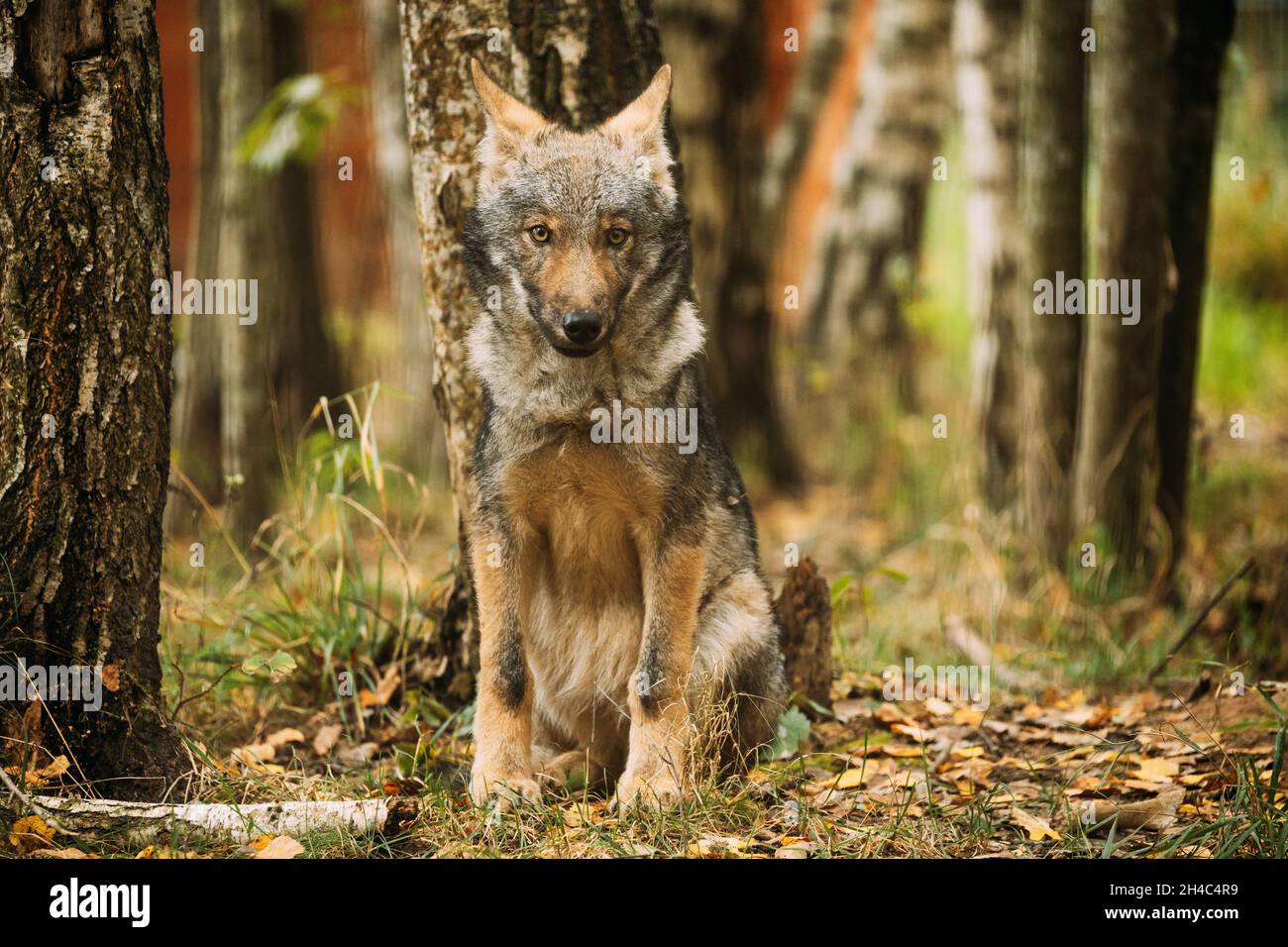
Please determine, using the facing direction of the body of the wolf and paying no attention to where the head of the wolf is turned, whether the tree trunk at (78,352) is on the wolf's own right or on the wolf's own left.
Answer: on the wolf's own right

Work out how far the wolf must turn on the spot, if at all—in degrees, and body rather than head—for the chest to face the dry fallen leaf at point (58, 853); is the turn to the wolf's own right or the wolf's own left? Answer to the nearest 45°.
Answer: approximately 45° to the wolf's own right

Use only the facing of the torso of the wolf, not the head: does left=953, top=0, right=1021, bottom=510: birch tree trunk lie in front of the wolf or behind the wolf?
behind

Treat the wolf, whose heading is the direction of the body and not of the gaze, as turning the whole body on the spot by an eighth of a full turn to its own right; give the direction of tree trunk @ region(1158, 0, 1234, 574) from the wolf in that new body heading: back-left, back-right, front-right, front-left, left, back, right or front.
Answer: back

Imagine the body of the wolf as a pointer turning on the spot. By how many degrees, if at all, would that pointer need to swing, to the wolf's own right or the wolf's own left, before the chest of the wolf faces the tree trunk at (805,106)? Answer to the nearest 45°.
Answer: approximately 180°

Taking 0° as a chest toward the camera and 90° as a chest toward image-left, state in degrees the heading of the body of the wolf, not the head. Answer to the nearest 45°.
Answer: approximately 0°

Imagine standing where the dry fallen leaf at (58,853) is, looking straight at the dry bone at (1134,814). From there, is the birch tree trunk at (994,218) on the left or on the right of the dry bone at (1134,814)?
left

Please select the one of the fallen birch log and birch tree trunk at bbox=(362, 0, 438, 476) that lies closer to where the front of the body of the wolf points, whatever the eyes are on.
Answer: the fallen birch log
